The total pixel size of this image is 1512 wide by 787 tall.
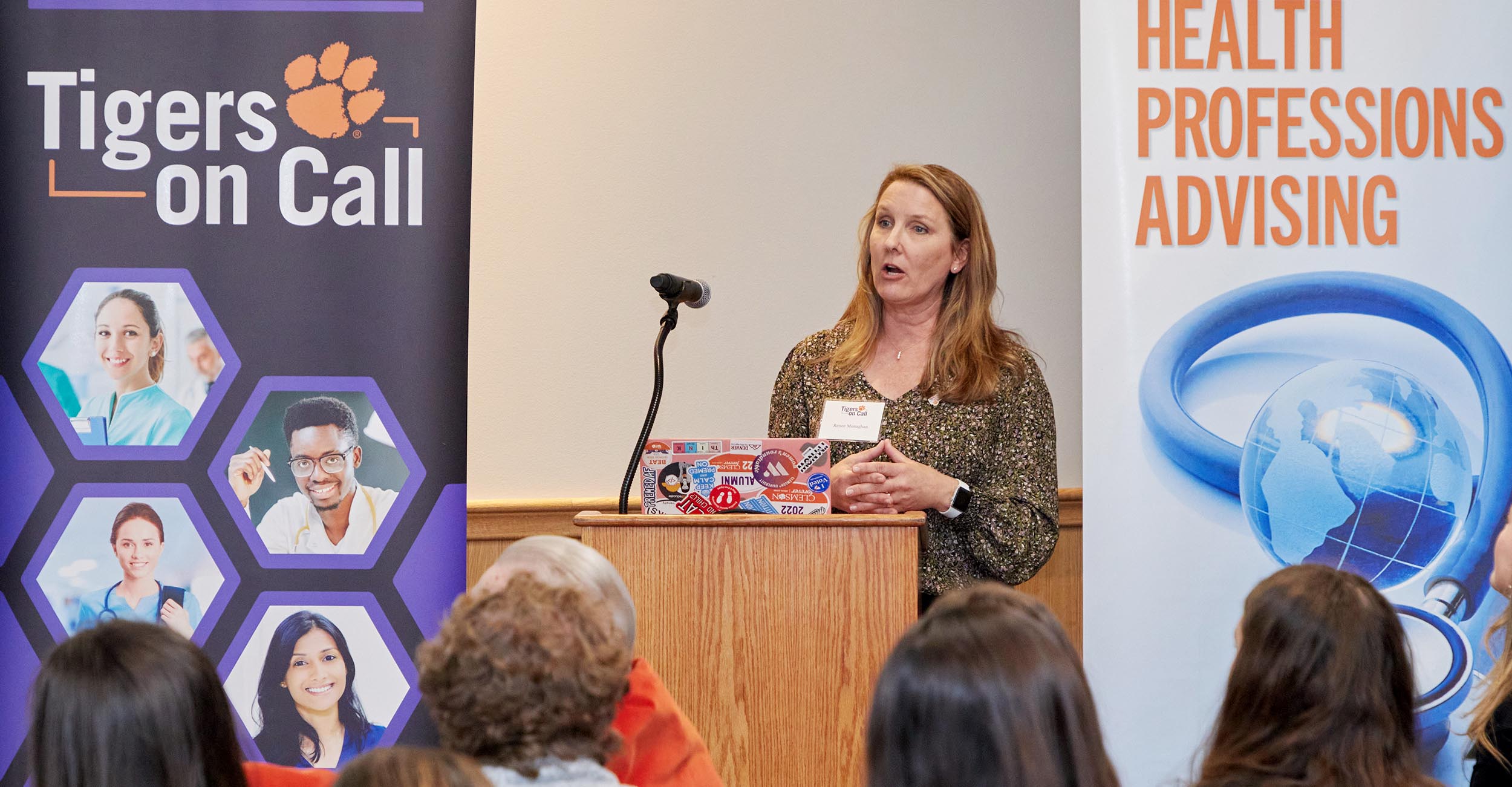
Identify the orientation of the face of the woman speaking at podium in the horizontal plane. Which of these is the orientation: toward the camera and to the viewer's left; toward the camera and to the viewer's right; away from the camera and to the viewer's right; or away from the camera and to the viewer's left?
toward the camera and to the viewer's left

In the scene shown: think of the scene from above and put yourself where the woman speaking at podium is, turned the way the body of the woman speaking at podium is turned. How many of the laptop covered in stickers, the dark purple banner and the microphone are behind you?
0

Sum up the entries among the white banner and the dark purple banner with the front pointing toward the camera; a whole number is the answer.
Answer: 2

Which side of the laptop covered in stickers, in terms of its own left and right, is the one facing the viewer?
back

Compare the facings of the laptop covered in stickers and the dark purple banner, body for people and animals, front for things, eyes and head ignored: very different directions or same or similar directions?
very different directions

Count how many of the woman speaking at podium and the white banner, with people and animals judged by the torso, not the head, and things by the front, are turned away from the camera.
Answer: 0

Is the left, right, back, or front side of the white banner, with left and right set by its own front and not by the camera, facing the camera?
front

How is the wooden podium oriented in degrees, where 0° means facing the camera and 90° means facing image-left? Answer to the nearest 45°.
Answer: approximately 0°

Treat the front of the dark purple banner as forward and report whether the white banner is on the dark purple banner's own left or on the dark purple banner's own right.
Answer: on the dark purple banner's own left

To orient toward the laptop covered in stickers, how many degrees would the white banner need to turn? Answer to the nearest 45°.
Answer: approximately 45° to its right

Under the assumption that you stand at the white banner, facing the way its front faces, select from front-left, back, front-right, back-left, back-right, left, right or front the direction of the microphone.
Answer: front-right

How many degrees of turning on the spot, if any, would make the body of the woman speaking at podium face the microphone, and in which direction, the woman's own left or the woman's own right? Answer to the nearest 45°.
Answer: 0° — they already face it

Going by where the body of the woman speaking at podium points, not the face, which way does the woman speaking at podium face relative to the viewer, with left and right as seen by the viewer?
facing the viewer and to the left of the viewer

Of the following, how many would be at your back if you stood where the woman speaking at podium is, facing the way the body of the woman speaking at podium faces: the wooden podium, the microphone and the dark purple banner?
0

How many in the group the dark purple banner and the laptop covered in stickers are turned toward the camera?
1

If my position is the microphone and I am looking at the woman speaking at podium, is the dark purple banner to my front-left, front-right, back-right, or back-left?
back-left

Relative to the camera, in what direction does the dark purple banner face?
facing the viewer
